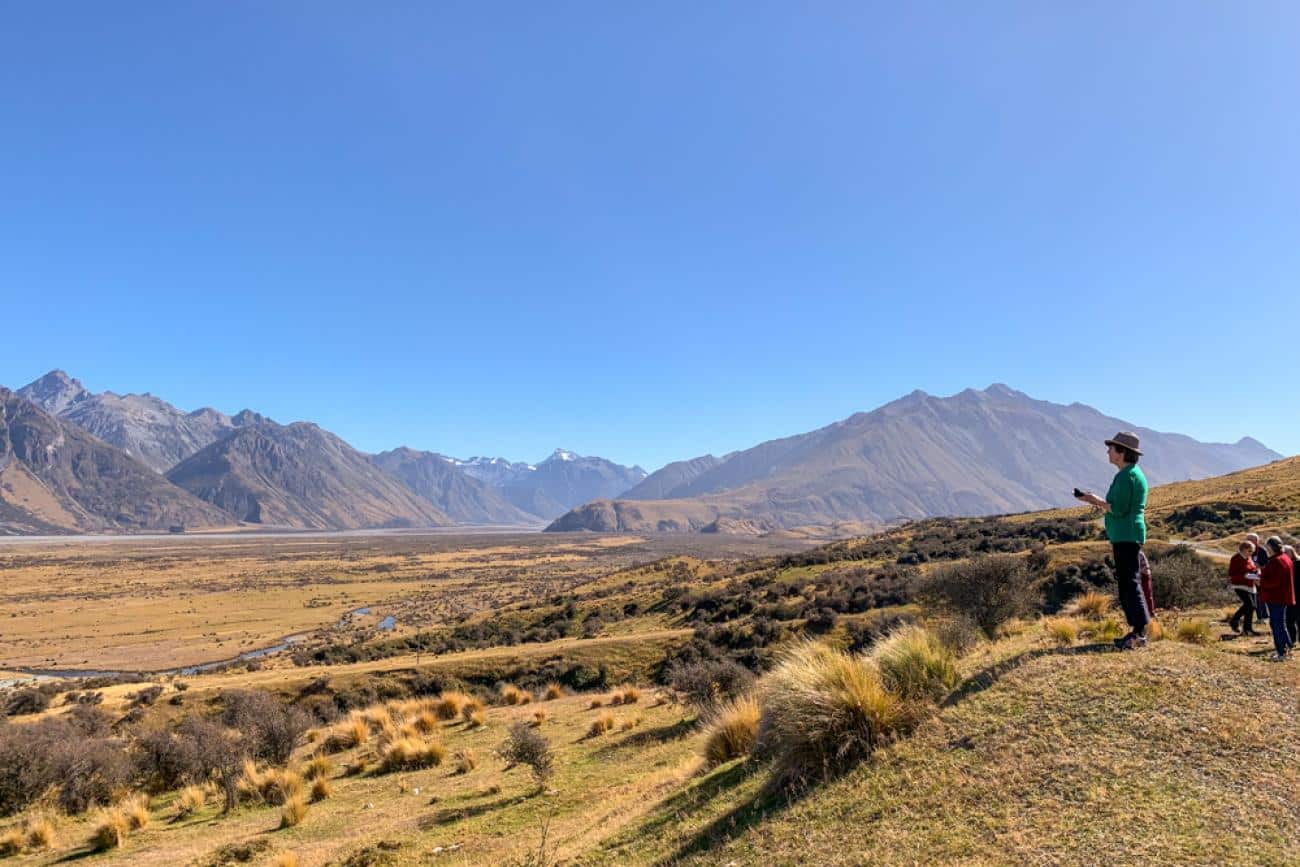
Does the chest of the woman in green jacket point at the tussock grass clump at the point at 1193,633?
no

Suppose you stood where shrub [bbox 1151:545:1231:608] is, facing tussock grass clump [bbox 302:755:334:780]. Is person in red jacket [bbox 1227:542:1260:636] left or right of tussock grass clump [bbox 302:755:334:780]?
left

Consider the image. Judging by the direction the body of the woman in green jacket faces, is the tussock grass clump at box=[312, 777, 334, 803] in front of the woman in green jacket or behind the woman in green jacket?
in front

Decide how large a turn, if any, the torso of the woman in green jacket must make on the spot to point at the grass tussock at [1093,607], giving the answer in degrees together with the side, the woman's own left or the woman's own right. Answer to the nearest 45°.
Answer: approximately 90° to the woman's own right

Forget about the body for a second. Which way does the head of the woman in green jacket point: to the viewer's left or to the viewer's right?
to the viewer's left

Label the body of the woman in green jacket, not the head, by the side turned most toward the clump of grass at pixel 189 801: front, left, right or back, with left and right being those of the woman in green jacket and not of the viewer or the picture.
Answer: front

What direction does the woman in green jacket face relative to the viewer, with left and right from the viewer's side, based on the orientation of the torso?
facing to the left of the viewer

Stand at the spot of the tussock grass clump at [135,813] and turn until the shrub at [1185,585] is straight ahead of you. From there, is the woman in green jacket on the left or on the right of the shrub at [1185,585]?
right

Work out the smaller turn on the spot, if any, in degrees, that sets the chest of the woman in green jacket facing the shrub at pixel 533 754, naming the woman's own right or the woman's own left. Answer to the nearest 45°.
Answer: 0° — they already face it
